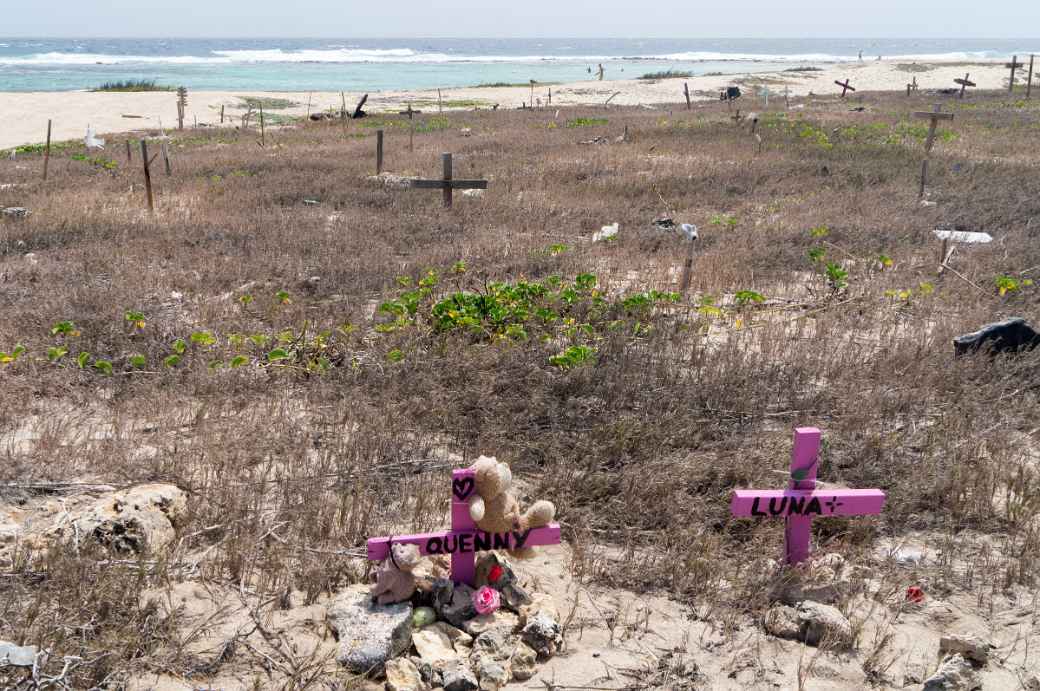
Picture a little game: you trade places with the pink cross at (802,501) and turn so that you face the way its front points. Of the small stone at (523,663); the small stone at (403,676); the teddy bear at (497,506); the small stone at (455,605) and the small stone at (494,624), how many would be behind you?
0

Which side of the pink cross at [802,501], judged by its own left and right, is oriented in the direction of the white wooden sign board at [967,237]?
back

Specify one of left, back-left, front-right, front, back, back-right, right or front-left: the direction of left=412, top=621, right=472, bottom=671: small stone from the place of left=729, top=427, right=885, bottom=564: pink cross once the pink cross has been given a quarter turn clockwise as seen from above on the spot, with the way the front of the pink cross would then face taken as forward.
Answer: front-left

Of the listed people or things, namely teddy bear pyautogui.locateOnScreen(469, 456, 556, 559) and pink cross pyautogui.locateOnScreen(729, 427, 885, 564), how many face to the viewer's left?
0

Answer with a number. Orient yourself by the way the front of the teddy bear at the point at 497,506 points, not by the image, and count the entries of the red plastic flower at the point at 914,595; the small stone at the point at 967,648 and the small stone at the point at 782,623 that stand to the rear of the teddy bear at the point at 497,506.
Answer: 0

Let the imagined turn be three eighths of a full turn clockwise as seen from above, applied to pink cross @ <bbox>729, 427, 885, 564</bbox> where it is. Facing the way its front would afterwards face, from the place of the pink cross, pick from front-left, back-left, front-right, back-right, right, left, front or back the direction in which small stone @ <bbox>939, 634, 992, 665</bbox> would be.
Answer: back

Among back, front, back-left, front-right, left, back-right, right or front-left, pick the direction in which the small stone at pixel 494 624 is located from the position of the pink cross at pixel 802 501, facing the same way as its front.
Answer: front-right

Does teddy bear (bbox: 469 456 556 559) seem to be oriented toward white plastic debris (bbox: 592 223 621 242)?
no

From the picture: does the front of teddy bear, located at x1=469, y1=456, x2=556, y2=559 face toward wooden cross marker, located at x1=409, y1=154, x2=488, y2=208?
no

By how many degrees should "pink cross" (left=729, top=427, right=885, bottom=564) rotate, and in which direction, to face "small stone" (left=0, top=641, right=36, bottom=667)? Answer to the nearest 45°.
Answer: approximately 45° to its right

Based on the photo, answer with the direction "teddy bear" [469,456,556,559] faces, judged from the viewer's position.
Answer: facing the viewer and to the right of the viewer

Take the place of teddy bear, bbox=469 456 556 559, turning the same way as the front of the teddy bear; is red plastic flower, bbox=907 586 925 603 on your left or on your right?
on your left

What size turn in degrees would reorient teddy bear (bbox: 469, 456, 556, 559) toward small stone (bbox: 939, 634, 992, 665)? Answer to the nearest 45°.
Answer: approximately 45° to its left

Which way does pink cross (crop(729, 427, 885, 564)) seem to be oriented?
toward the camera
